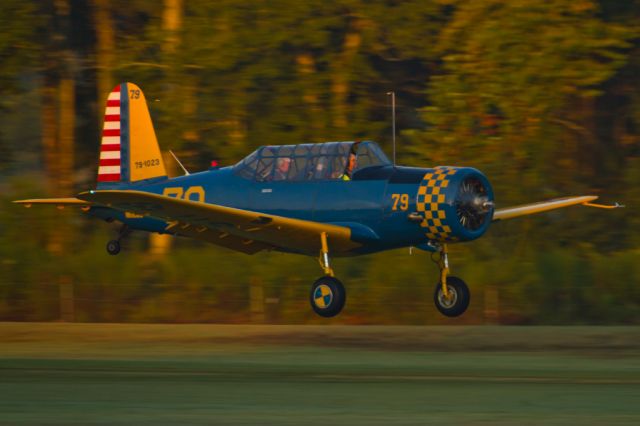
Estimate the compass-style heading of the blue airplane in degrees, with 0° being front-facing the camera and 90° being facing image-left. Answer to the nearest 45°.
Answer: approximately 315°
